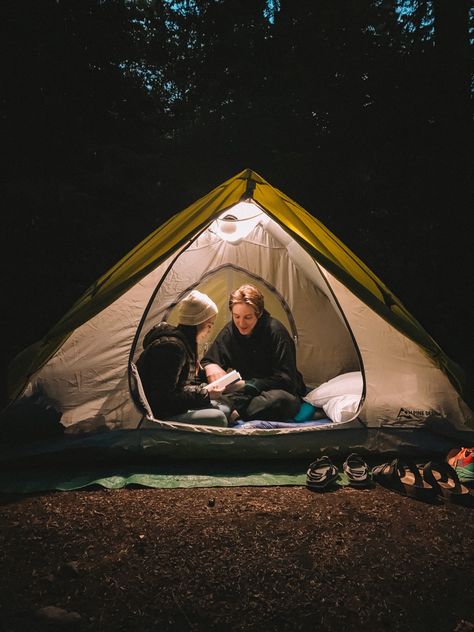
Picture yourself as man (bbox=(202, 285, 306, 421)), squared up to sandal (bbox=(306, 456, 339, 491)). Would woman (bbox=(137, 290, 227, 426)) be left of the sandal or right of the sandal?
right

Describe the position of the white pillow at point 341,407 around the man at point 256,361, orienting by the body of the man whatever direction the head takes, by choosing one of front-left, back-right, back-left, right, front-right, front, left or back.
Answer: left

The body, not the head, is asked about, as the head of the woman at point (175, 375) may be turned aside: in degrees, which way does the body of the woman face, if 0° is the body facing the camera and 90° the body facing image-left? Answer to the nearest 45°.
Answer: approximately 270°

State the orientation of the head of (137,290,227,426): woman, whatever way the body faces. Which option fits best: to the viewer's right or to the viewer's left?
to the viewer's right

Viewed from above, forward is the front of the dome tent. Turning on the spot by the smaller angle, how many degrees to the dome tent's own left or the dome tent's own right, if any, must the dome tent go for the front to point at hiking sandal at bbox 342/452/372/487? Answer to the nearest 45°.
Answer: approximately 90° to the dome tent's own left

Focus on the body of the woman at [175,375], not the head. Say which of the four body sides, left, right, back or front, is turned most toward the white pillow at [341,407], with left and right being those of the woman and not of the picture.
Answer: front

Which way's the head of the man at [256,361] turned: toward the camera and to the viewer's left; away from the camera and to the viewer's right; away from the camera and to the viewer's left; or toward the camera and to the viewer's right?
toward the camera and to the viewer's left

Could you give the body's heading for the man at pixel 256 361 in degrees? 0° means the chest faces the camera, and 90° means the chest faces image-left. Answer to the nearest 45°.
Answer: approximately 45°

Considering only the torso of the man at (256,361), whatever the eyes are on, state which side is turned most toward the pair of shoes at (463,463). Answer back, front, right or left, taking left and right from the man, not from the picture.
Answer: left

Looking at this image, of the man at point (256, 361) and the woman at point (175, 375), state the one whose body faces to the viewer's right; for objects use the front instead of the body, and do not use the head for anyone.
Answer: the woman at point (175, 375)
